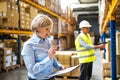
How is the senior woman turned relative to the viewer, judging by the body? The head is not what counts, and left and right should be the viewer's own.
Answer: facing the viewer and to the right of the viewer
